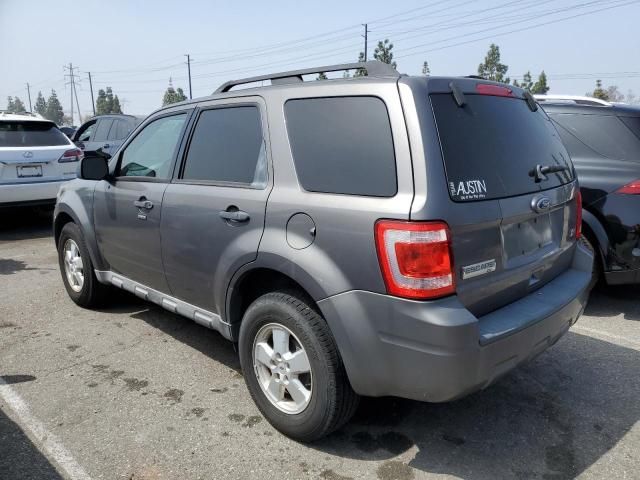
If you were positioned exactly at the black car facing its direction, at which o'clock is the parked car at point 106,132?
The parked car is roughly at 11 o'clock from the black car.

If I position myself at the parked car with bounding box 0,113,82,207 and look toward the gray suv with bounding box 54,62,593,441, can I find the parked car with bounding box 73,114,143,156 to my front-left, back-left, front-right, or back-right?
back-left

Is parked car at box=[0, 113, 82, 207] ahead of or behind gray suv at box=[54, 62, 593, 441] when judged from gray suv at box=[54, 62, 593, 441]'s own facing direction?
ahead

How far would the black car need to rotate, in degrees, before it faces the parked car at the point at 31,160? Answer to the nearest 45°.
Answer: approximately 45° to its left

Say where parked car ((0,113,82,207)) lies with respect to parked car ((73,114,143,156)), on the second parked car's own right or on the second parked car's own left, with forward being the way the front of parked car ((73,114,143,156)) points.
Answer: on the second parked car's own left

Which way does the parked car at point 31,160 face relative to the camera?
away from the camera

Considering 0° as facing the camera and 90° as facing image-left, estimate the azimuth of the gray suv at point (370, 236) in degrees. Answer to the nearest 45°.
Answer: approximately 135°

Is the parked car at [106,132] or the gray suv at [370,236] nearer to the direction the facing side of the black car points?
the parked car

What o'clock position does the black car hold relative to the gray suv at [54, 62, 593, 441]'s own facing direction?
The black car is roughly at 3 o'clock from the gray suv.
